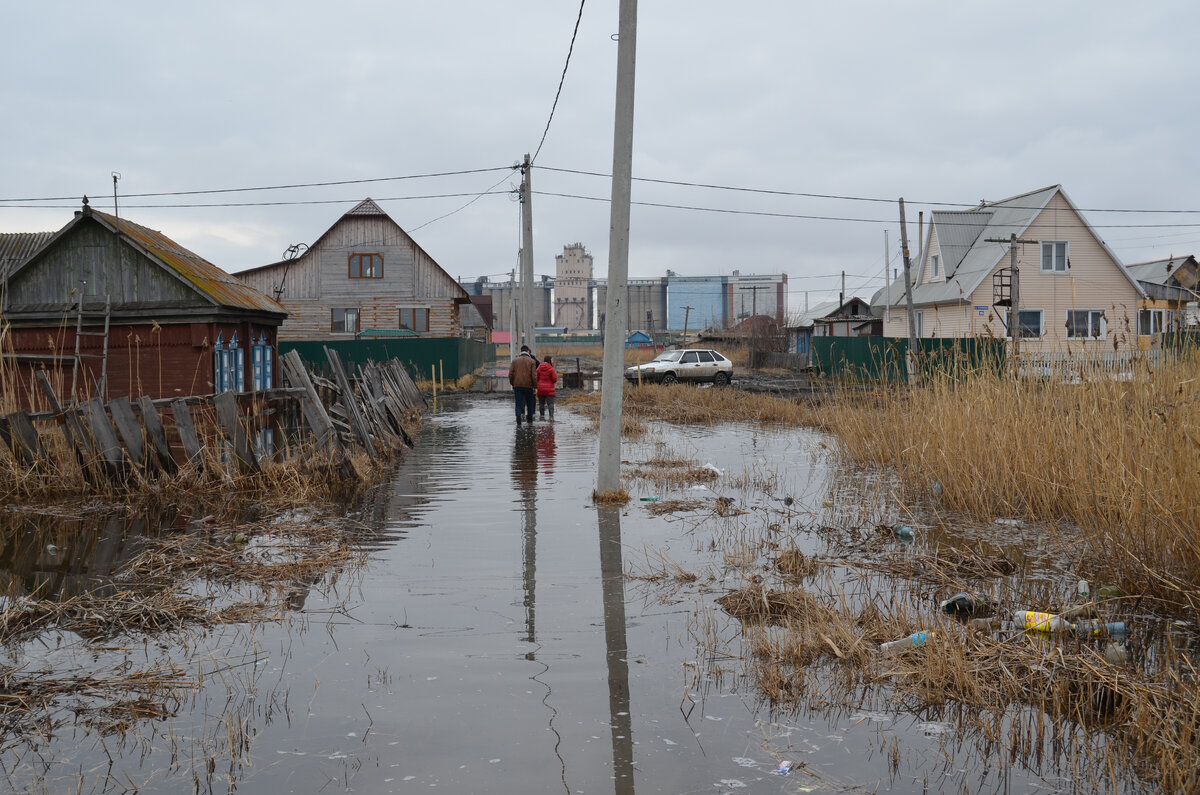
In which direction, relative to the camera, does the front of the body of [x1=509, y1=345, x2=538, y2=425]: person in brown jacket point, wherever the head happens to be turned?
away from the camera

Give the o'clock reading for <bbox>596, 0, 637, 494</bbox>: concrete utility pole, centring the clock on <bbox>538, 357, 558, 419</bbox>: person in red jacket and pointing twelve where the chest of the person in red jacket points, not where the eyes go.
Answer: The concrete utility pole is roughly at 6 o'clock from the person in red jacket.

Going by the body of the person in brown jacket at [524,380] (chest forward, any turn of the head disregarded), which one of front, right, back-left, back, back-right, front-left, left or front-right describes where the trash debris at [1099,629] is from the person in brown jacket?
back

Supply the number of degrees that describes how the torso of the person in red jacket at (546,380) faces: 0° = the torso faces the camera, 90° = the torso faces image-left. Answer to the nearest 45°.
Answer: approximately 180°

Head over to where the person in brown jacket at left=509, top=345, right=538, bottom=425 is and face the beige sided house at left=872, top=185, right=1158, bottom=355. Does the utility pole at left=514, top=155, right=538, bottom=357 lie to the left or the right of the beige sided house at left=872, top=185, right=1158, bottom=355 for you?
left

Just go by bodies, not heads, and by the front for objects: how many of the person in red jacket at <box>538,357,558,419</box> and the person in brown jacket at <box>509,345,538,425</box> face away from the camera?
2

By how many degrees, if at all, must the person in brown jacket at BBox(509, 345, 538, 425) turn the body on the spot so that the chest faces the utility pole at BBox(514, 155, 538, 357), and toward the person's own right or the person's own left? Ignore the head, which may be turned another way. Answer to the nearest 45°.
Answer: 0° — they already face it

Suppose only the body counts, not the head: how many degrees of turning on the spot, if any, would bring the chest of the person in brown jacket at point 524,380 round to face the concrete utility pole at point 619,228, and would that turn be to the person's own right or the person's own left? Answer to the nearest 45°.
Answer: approximately 180°

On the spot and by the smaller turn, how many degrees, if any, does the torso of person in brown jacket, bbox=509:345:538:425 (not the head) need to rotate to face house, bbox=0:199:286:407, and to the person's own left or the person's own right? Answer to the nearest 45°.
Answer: approximately 90° to the person's own left

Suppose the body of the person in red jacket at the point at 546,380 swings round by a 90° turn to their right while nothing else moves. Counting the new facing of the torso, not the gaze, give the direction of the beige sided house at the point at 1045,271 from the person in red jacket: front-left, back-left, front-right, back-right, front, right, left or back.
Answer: front-left

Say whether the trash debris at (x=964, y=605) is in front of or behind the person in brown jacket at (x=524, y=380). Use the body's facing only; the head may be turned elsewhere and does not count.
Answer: behind
